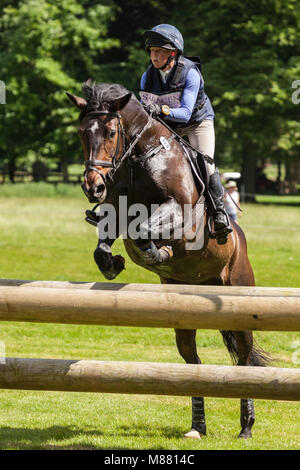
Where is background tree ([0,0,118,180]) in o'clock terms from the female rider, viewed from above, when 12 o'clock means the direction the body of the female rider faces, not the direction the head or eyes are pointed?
The background tree is roughly at 4 o'clock from the female rider.

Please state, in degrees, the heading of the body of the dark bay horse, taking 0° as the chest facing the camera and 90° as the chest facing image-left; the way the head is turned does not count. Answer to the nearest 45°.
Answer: approximately 45°

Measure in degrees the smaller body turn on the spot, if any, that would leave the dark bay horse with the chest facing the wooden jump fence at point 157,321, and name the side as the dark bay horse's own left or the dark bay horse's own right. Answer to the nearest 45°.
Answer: approximately 45° to the dark bay horse's own left

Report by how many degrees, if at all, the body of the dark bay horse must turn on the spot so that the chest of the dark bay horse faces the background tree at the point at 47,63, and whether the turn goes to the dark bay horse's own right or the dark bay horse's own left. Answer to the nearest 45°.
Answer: approximately 135° to the dark bay horse's own right

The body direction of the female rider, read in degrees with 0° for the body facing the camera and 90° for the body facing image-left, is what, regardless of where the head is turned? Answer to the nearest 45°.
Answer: approximately 45°
